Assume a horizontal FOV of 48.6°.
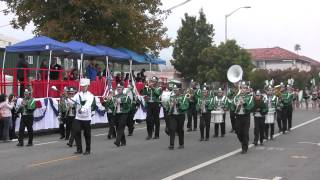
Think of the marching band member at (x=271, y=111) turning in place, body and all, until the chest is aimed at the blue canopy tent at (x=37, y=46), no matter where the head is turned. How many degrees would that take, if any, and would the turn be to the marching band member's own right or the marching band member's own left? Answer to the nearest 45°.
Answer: approximately 45° to the marching band member's own right

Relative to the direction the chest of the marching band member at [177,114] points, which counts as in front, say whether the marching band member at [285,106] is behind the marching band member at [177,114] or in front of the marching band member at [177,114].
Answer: behind

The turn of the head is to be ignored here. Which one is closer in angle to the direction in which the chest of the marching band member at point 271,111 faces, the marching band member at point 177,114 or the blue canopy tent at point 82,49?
the marching band member

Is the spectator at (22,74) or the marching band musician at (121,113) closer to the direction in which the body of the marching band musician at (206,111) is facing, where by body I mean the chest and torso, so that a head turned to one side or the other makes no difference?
the marching band musician

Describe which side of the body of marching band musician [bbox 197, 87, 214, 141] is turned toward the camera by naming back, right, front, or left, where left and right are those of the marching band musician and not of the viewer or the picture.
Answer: front

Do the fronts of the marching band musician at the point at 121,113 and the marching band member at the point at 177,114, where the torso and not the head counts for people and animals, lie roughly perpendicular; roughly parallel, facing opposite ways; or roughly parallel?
roughly parallel

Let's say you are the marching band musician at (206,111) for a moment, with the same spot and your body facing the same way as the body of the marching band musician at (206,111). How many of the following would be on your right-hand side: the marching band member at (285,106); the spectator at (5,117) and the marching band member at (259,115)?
1

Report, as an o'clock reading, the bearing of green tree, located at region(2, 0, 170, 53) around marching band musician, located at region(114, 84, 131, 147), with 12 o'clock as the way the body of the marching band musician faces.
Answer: The green tree is roughly at 4 o'clock from the marching band musician.

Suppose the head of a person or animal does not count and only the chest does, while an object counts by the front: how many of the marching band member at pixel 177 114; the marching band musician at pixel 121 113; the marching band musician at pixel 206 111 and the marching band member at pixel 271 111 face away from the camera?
0

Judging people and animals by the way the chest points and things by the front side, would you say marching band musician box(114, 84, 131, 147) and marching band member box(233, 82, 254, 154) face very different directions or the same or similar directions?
same or similar directions

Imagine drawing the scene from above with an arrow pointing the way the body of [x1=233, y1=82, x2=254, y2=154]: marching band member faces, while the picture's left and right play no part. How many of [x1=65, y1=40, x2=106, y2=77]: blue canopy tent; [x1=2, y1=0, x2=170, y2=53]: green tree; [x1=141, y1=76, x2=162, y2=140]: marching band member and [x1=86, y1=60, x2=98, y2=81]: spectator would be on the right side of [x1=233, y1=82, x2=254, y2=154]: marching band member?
4

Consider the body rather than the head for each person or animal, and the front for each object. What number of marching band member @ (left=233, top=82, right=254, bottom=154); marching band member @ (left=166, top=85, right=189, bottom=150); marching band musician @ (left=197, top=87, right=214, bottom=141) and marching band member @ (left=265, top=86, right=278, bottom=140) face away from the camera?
0

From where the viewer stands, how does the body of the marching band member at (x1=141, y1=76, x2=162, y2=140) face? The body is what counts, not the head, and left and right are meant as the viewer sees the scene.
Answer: facing the viewer and to the left of the viewer

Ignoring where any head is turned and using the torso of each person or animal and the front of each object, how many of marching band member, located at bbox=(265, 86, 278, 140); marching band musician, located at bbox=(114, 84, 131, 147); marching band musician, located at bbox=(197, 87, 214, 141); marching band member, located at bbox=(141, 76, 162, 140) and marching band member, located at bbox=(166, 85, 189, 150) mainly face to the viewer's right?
0

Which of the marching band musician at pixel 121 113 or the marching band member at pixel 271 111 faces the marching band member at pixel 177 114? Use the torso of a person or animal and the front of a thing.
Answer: the marching band member at pixel 271 111
